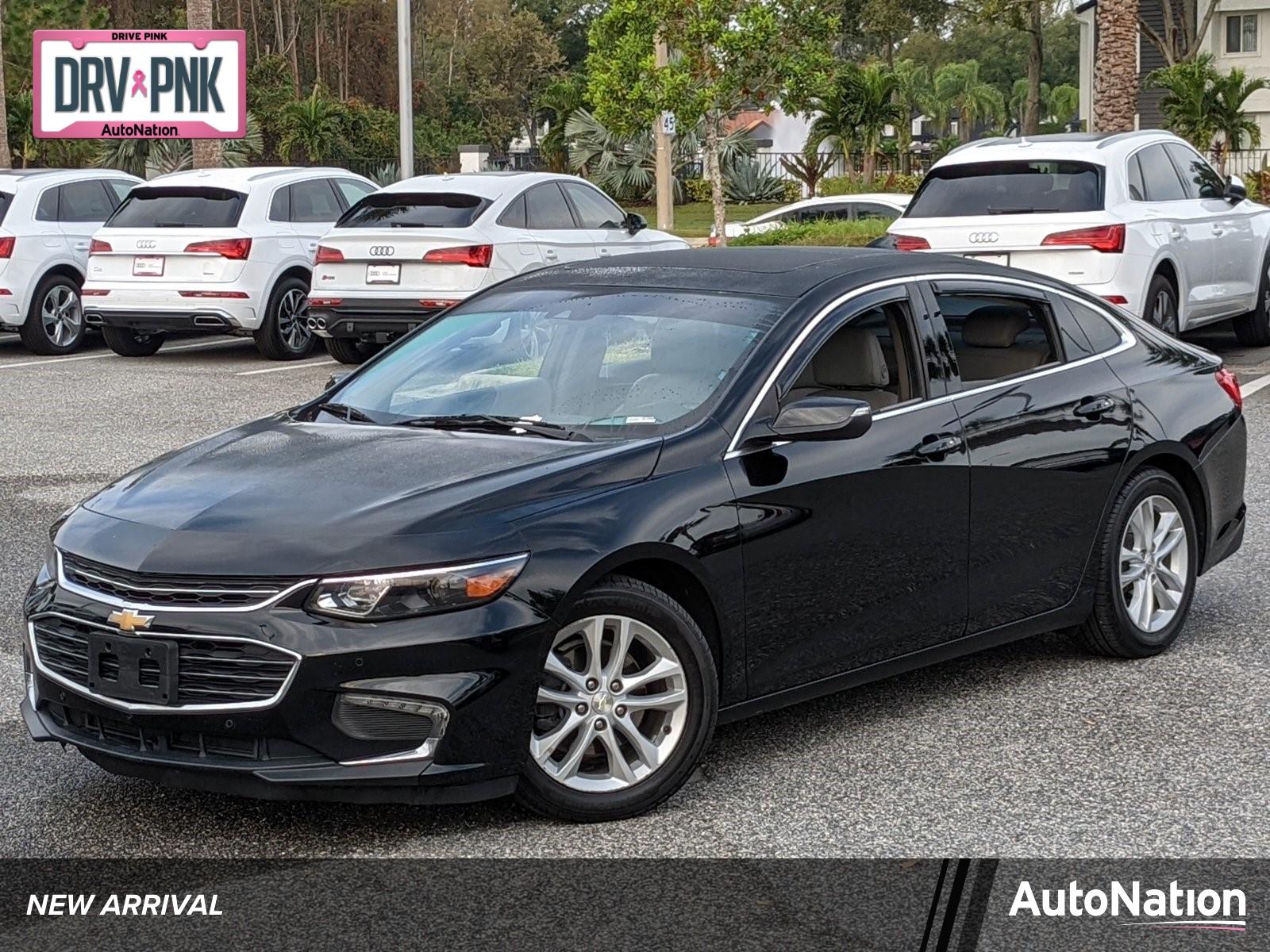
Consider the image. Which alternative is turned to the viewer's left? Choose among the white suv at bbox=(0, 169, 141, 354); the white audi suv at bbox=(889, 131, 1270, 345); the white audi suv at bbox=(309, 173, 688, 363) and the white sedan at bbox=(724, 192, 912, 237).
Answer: the white sedan

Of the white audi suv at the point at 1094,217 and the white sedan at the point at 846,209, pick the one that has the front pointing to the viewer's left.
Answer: the white sedan

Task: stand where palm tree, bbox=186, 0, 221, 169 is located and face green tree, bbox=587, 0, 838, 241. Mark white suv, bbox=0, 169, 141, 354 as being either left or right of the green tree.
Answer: right

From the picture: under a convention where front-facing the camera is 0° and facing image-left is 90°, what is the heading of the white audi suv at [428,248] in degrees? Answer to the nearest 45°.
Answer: approximately 225°

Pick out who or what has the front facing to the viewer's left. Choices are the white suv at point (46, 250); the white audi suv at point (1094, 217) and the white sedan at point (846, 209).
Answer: the white sedan

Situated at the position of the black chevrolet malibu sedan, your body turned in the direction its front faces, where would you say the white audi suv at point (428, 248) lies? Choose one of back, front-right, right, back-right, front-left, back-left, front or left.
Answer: back-right

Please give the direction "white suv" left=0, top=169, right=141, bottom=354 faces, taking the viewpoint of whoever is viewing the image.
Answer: facing away from the viewer and to the right of the viewer

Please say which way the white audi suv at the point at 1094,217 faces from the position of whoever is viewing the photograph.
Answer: facing away from the viewer and to the right of the viewer

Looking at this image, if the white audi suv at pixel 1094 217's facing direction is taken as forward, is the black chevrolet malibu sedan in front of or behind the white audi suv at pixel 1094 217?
behind

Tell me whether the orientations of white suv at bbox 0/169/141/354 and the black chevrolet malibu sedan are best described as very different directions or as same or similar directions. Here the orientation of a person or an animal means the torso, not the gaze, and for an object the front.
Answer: very different directions
